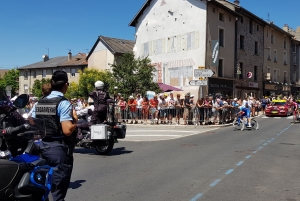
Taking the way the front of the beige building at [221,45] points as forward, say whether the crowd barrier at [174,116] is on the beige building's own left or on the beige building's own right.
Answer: on the beige building's own right

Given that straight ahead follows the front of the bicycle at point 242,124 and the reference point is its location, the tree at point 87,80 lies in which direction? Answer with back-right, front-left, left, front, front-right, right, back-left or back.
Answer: front-right

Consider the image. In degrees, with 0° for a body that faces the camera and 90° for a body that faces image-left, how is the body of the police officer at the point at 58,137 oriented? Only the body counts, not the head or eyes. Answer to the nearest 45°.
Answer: approximately 225°

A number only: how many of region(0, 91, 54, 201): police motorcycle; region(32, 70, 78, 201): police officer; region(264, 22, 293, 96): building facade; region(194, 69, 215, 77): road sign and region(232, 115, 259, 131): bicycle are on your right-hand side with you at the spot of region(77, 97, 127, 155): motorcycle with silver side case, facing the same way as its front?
3

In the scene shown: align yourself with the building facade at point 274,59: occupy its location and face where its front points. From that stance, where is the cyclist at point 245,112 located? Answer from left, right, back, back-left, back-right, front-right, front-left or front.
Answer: front-right

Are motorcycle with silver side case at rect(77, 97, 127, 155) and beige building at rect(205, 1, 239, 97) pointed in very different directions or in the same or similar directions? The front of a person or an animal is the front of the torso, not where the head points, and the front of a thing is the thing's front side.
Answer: very different directions

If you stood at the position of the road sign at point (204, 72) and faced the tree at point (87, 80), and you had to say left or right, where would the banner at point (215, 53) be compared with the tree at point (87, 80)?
right

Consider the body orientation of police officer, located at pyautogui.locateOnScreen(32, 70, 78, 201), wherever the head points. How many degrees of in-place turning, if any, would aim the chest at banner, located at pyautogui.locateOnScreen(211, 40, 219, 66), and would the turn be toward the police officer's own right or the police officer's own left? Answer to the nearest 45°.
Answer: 0° — they already face it

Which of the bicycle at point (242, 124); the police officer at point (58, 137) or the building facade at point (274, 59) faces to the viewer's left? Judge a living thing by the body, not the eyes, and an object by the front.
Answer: the bicycle

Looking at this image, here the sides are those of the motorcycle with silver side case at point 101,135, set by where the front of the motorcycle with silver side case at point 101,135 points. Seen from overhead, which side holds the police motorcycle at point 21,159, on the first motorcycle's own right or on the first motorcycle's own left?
on the first motorcycle's own left
